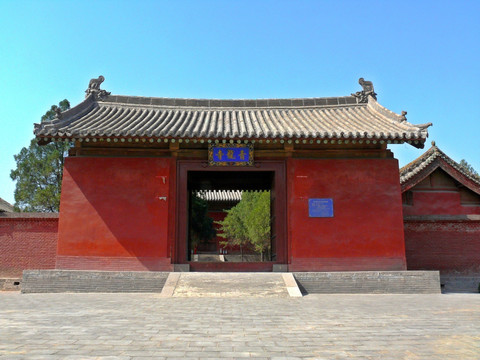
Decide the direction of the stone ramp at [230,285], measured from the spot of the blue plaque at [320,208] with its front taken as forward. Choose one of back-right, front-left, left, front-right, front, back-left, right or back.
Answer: front-right

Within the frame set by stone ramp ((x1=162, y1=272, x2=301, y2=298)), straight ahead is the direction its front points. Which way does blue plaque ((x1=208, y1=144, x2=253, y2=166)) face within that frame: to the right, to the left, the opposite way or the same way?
the same way

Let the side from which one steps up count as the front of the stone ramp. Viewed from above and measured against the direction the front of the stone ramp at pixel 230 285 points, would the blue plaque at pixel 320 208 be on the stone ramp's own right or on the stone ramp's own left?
on the stone ramp's own left

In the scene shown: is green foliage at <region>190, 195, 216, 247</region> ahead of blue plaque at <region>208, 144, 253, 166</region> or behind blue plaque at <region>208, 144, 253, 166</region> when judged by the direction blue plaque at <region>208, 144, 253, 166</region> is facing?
behind

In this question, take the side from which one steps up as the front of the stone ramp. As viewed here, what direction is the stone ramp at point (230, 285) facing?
toward the camera

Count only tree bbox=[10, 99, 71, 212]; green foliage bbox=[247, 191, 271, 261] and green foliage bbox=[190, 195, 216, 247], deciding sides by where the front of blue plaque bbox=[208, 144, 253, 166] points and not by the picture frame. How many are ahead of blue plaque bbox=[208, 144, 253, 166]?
0

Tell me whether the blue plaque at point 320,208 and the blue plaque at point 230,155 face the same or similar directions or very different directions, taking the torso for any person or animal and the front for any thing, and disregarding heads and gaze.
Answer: same or similar directions

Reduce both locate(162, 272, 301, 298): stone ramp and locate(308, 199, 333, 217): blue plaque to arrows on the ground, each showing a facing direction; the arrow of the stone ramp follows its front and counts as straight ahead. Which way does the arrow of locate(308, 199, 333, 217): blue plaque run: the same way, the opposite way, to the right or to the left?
the same way

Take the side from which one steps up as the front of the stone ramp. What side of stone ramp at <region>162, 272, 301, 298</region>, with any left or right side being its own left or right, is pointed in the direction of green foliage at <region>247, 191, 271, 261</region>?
back

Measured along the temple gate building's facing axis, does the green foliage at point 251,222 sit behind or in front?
behind

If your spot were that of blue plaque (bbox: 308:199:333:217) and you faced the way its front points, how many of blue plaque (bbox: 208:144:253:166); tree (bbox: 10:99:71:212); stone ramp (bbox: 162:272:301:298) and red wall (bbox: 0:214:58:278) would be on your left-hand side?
0

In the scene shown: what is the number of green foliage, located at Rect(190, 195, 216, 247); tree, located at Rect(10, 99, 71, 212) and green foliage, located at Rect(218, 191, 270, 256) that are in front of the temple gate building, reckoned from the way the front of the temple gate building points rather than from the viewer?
0

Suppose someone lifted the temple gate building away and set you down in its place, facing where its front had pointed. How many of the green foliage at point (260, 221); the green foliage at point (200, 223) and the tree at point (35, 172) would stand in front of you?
0

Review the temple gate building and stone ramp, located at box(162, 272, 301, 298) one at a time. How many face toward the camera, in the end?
2

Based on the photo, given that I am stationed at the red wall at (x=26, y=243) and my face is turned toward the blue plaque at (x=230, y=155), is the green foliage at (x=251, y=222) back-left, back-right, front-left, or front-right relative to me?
front-left

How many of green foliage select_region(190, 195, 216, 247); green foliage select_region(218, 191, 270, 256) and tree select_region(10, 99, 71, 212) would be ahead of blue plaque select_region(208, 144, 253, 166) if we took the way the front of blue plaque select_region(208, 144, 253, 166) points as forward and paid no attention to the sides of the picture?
0

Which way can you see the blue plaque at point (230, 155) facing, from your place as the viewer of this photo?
facing the viewer

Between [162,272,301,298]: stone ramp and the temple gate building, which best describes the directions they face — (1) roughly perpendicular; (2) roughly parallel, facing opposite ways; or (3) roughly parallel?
roughly parallel

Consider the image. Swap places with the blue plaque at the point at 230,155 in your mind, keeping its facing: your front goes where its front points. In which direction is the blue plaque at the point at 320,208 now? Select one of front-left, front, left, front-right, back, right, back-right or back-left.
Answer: left
